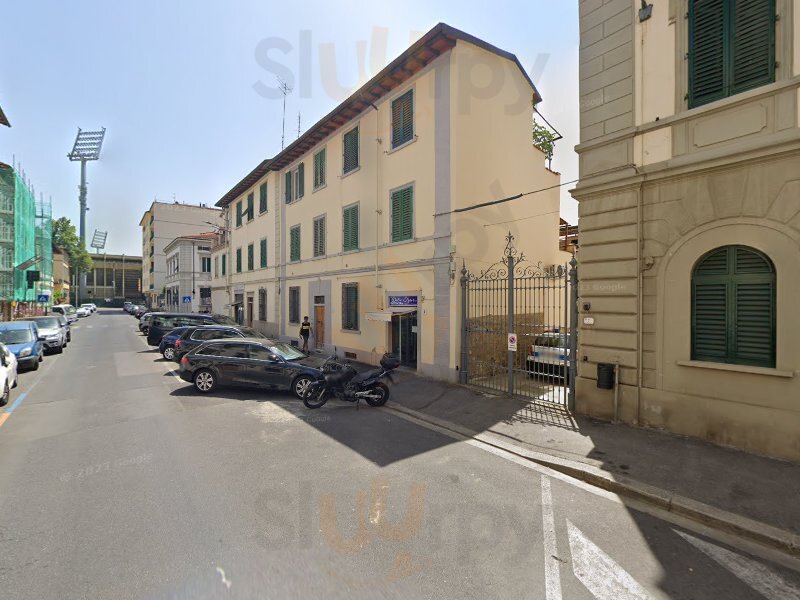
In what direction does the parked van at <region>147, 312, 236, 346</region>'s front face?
to the viewer's right

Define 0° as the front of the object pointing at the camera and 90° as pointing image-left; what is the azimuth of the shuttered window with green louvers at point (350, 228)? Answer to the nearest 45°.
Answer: approximately 45°

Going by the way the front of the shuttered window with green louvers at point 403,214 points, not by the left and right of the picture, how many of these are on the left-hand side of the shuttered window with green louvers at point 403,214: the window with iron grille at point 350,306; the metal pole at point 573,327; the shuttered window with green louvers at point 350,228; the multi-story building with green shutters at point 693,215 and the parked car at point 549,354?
3

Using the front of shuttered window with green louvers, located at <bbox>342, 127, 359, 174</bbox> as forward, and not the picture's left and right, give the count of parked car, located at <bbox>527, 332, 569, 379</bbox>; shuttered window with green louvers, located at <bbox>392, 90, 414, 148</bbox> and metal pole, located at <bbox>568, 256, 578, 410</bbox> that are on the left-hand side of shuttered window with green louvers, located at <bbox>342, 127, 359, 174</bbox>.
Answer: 3

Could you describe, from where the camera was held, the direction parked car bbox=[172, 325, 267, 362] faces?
facing to the right of the viewer

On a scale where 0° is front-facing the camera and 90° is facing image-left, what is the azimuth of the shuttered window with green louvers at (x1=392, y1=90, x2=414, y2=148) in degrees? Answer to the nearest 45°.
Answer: approximately 45°

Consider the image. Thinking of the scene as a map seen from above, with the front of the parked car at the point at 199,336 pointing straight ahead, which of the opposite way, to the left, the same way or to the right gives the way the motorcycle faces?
the opposite way

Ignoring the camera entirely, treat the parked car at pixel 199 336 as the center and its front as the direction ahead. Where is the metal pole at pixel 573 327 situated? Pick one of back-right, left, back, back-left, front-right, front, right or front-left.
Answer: front-right
